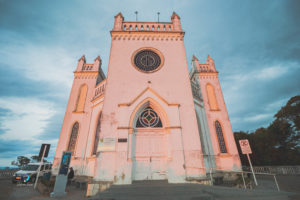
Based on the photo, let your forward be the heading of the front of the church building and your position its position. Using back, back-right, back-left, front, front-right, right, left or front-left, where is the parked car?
right

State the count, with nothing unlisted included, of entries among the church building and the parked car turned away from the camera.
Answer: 0

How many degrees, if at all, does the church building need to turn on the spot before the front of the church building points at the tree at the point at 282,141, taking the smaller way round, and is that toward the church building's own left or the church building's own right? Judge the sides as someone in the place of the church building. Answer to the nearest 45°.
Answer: approximately 135° to the church building's own left

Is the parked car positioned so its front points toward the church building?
no

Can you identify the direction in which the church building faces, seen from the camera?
facing the viewer

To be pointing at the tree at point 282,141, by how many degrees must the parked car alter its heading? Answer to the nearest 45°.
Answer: approximately 135° to its left
